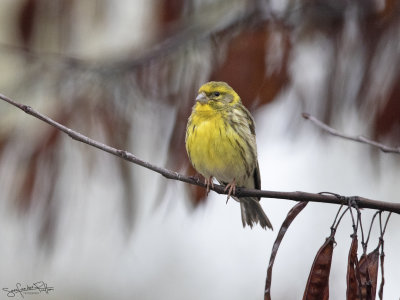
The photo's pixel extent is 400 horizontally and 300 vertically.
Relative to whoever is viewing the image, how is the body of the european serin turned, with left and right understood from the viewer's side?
facing the viewer and to the left of the viewer

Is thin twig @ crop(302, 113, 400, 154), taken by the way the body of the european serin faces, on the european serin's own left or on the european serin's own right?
on the european serin's own left
